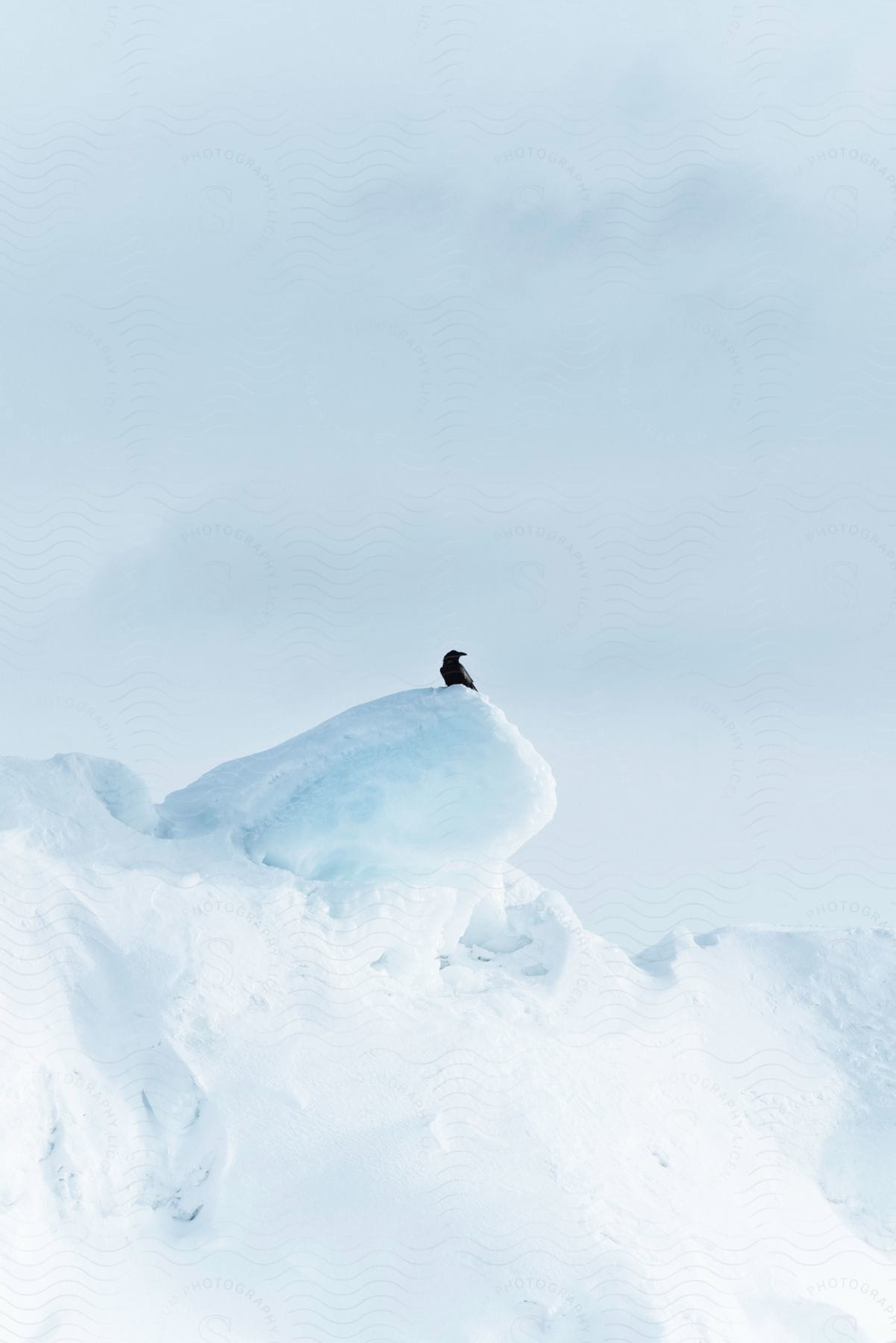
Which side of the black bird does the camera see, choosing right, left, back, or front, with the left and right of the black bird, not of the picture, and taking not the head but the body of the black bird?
left
